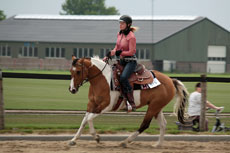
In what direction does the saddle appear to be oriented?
to the viewer's left

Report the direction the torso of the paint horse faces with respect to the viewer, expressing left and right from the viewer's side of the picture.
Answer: facing to the left of the viewer
